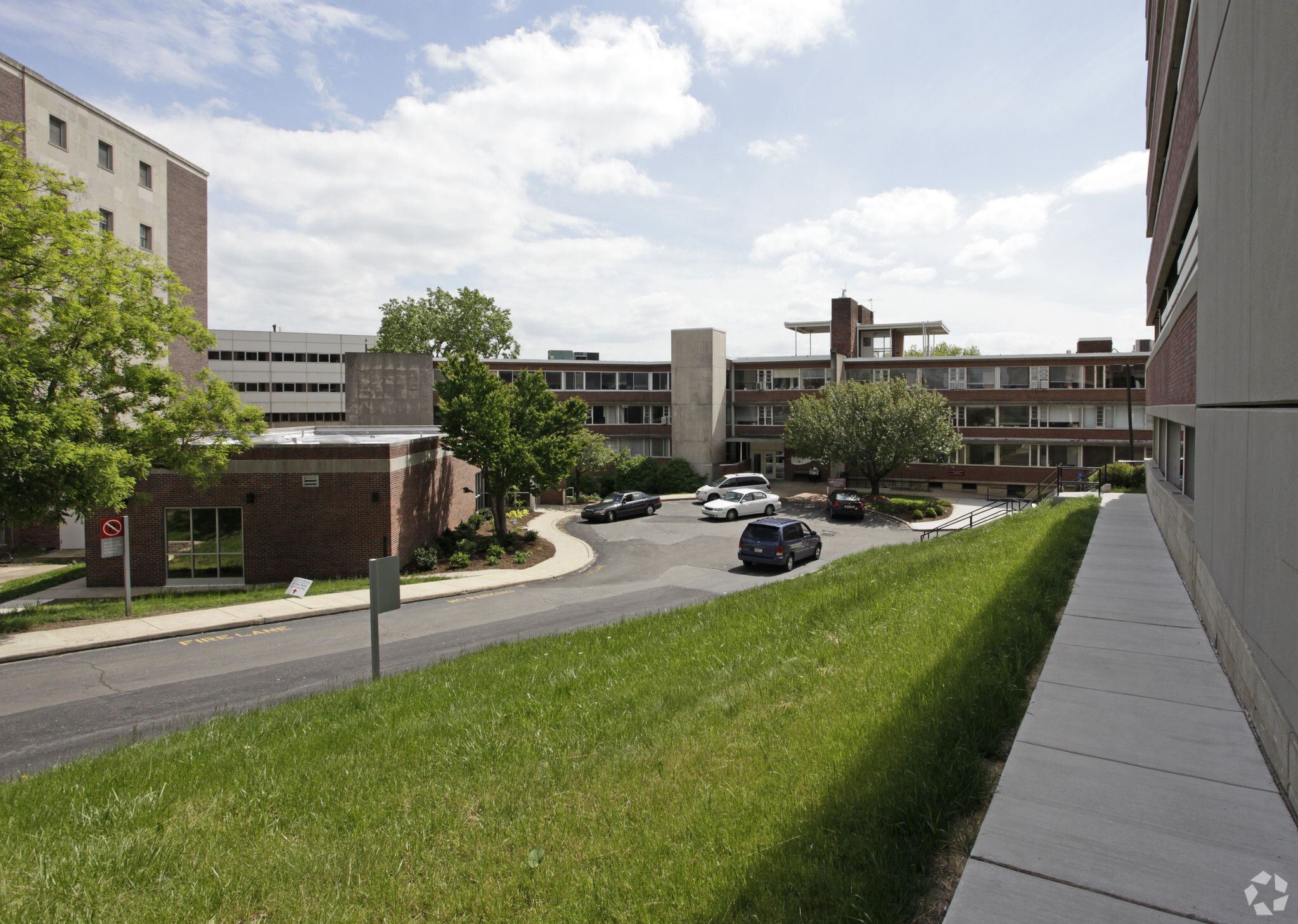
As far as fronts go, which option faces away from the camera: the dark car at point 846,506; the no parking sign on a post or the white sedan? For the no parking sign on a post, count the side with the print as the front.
the dark car

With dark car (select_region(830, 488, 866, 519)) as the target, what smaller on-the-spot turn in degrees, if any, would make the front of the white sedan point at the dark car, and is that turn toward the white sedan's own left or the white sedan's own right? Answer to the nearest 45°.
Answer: approximately 135° to the white sedan's own left

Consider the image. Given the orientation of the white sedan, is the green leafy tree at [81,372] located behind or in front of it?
in front

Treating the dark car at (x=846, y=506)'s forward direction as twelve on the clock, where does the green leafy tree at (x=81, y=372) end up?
The green leafy tree is roughly at 7 o'clock from the dark car.

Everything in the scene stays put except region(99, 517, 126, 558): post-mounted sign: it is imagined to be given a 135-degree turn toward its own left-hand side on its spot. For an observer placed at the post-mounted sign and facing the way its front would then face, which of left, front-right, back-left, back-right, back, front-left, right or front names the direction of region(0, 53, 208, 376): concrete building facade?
front-left

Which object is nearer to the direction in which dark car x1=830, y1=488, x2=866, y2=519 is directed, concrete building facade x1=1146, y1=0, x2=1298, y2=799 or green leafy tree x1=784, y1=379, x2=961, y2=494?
the green leafy tree

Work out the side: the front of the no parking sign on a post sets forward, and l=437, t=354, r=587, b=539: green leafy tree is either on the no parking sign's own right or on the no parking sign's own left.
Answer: on the no parking sign's own left

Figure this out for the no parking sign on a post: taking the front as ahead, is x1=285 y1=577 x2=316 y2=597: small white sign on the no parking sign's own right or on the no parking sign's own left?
on the no parking sign's own left

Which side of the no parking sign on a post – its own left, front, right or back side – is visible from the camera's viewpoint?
front

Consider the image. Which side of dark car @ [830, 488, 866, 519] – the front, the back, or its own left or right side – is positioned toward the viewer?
back

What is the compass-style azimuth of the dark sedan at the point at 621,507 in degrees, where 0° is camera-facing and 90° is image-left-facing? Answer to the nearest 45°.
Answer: approximately 45°
